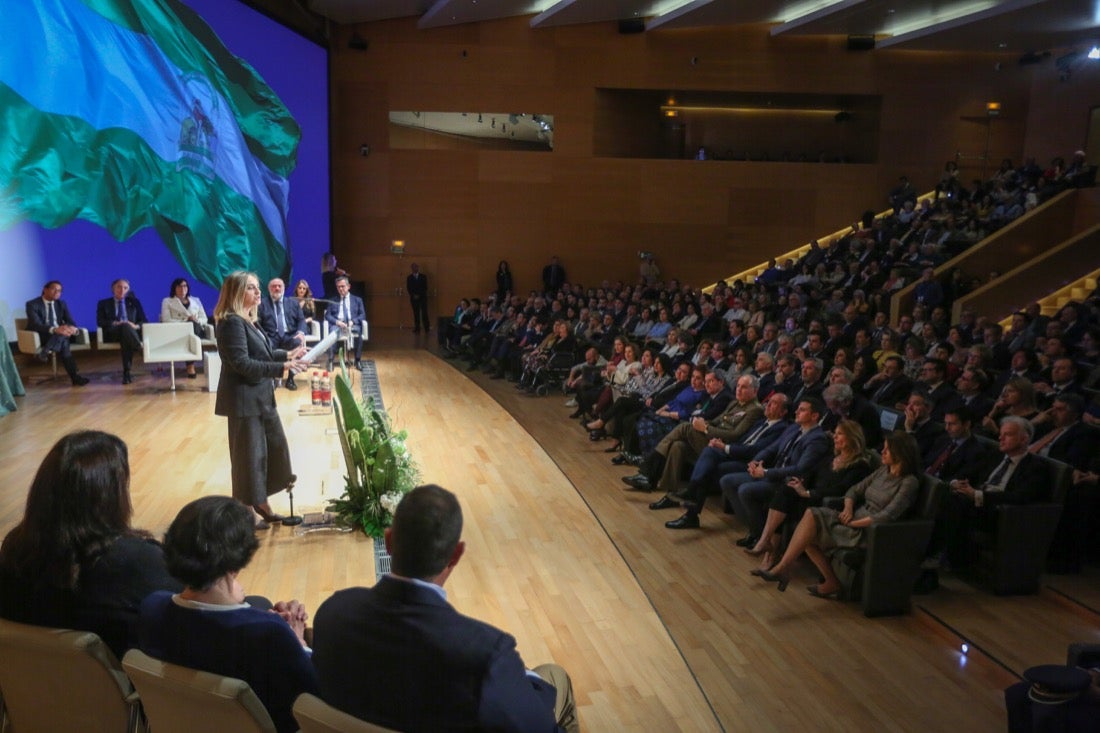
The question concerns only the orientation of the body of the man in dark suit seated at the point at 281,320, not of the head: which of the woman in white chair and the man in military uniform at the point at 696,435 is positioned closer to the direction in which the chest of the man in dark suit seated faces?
the man in military uniform

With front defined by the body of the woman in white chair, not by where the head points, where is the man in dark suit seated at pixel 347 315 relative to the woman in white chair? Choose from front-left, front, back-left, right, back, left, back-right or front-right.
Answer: front-left

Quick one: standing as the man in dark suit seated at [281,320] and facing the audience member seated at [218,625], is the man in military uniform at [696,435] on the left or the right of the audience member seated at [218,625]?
left

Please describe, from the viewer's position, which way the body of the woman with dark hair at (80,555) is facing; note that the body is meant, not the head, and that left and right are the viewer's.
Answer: facing away from the viewer and to the right of the viewer

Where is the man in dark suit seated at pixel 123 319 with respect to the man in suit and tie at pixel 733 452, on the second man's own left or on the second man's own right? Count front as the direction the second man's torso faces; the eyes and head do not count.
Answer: on the second man's own right

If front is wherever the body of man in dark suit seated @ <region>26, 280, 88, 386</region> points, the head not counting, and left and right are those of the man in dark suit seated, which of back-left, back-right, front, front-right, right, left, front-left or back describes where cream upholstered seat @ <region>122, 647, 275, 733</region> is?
front-right

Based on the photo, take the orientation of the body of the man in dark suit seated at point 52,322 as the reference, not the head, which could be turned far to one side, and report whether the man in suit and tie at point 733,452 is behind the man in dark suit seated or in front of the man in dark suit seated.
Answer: in front

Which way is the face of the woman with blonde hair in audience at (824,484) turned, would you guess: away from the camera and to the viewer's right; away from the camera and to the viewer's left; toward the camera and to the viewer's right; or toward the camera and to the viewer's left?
toward the camera and to the viewer's left

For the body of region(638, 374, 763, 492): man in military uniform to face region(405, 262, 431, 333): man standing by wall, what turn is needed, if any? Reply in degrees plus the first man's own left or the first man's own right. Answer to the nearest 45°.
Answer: approximately 90° to the first man's own right
